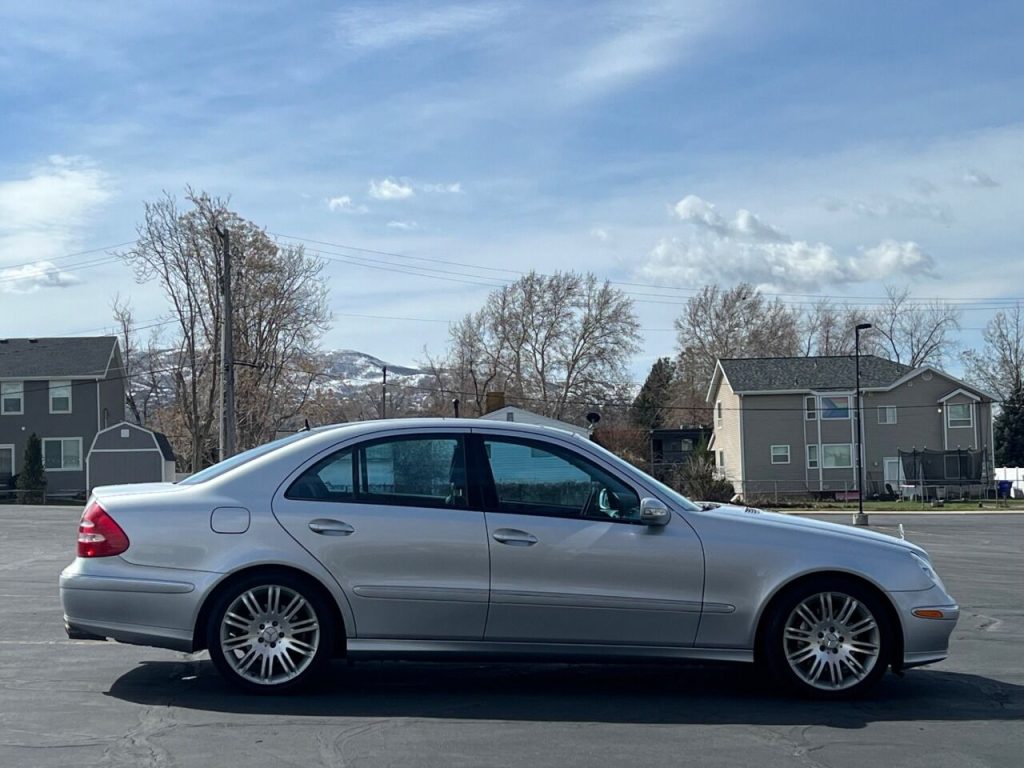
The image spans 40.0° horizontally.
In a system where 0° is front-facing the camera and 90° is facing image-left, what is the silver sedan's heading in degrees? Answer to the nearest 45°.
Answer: approximately 270°
